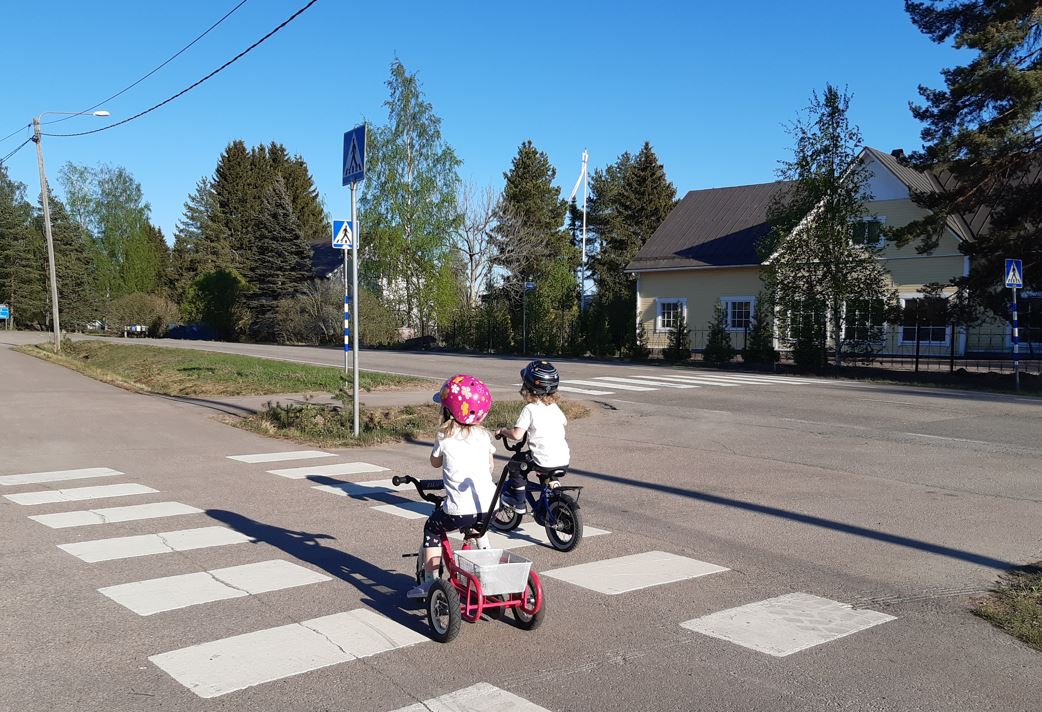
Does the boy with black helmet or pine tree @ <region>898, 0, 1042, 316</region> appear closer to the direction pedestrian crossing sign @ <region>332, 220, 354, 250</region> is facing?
the boy with black helmet

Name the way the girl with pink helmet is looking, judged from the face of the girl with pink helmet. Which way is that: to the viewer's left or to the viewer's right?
to the viewer's left

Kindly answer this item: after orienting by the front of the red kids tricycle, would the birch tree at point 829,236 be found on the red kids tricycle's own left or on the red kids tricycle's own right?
on the red kids tricycle's own right

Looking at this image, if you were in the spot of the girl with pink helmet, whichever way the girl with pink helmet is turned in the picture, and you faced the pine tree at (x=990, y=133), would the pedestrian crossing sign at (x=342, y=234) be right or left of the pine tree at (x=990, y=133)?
left

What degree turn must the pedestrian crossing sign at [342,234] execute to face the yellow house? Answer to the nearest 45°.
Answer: approximately 135° to its left

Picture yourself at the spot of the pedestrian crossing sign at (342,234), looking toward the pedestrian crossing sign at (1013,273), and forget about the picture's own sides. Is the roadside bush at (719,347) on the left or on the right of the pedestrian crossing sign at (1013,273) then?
left

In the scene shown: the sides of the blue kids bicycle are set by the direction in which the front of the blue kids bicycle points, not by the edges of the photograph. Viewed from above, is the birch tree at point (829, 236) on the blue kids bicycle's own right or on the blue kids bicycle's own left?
on the blue kids bicycle's own right

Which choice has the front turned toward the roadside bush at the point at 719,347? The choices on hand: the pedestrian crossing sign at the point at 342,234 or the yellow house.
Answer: the yellow house

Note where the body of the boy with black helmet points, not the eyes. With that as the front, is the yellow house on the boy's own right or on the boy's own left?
on the boy's own right
